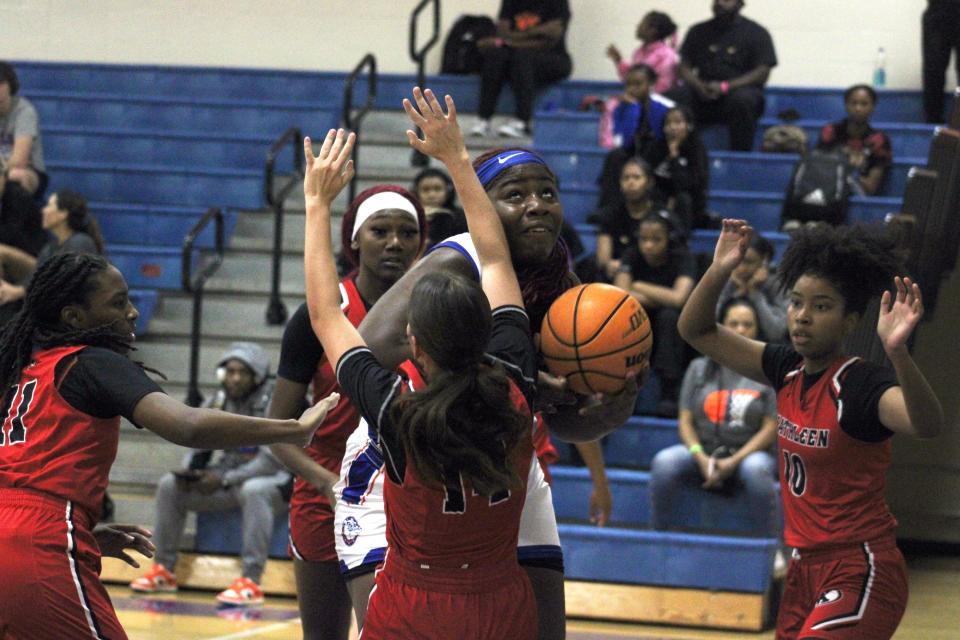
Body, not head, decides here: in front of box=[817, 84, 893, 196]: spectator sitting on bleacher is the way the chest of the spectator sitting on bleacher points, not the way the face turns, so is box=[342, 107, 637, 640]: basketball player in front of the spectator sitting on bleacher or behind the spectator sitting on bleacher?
in front

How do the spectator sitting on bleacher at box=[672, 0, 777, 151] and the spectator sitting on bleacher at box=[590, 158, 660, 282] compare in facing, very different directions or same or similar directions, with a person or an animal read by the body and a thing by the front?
same or similar directions

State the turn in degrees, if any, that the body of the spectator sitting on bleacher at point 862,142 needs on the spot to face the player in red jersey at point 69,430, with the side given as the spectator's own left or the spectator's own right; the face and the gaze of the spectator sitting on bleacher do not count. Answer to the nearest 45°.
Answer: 0° — they already face them

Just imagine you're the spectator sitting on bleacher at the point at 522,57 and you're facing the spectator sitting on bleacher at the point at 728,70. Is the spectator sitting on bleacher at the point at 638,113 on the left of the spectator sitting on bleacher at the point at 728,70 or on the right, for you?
right

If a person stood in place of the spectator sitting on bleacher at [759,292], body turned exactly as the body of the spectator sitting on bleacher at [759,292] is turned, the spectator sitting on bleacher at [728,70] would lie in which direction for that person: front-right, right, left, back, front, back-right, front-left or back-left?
back-right

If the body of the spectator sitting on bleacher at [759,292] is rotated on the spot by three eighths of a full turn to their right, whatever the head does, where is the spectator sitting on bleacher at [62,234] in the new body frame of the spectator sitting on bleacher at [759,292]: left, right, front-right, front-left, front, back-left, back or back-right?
left

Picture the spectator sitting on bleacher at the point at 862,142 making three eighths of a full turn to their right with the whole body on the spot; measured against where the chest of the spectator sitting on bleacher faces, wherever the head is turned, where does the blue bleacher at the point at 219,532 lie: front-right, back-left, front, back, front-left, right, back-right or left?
left

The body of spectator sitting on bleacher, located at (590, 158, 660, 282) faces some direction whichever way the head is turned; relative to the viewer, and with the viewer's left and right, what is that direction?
facing the viewer

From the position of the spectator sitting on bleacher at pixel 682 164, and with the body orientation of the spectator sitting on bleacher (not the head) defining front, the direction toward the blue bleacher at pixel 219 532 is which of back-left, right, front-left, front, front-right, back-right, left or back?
front

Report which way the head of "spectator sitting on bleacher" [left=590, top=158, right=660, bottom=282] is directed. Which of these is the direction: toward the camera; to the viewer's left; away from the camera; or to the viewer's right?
toward the camera

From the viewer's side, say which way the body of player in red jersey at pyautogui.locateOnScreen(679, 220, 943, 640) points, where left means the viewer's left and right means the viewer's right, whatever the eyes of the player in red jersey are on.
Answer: facing the viewer and to the left of the viewer

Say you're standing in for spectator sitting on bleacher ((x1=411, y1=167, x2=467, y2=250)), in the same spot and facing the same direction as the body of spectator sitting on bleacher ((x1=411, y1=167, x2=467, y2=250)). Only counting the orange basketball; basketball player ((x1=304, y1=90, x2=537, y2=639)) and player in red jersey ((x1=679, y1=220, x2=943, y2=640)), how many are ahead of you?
3

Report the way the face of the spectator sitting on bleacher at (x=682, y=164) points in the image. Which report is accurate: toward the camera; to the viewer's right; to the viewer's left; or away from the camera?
toward the camera

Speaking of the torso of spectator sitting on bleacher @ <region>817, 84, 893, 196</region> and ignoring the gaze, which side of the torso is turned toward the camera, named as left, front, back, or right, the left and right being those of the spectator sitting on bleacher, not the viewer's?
front

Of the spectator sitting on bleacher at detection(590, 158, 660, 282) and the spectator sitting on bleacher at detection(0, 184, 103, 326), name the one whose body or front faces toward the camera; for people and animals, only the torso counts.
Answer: the spectator sitting on bleacher at detection(590, 158, 660, 282)
